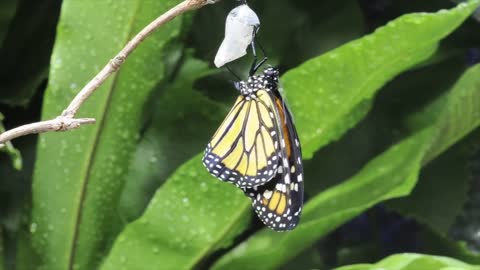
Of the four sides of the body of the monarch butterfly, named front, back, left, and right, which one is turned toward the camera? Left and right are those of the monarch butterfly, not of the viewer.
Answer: right
